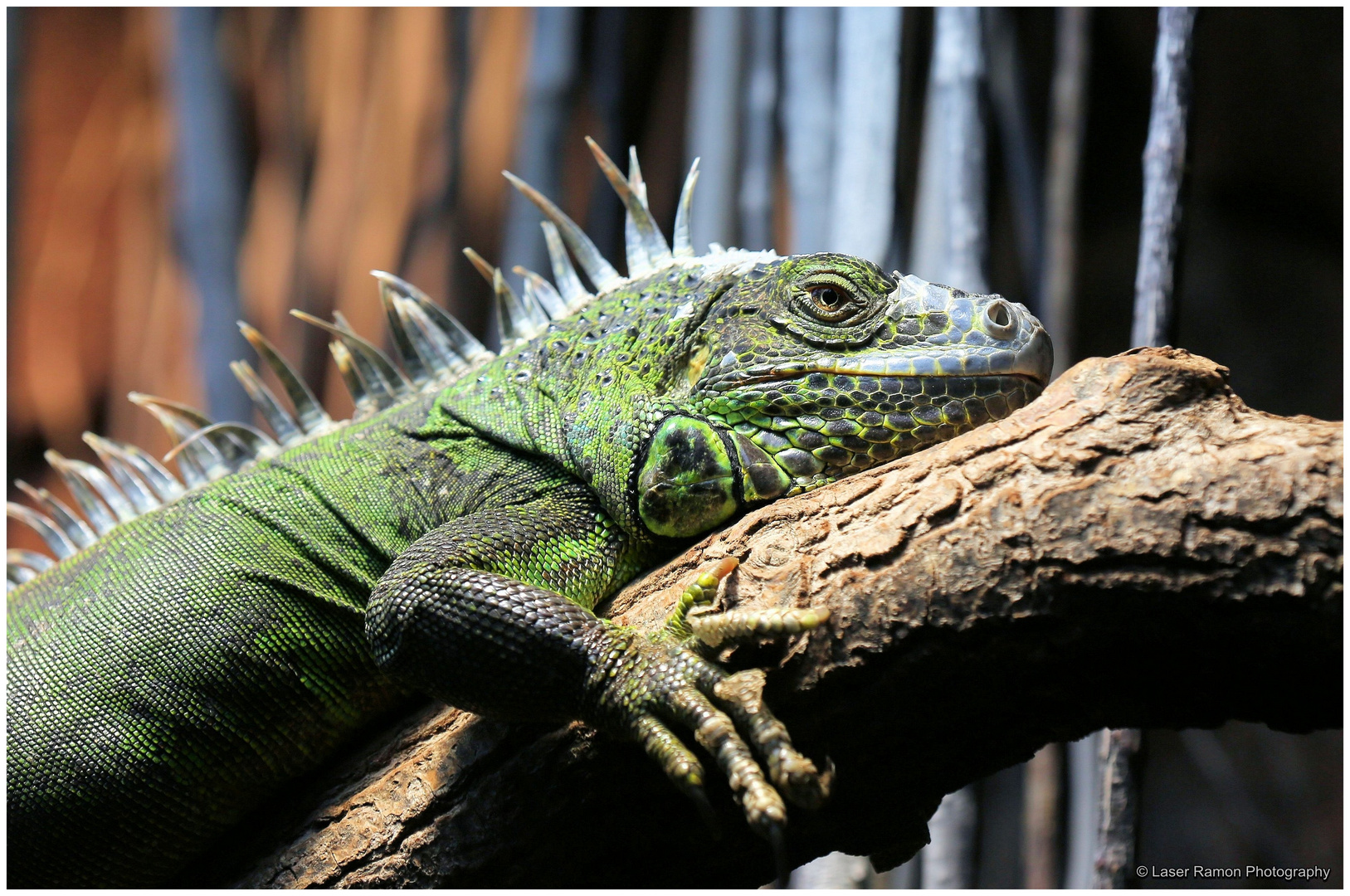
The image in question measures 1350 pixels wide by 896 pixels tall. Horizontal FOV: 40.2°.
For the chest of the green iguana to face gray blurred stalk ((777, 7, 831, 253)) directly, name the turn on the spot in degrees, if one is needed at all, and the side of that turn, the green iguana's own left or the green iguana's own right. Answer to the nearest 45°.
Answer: approximately 45° to the green iguana's own left

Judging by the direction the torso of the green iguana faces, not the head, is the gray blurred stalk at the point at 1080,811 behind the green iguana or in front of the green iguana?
in front

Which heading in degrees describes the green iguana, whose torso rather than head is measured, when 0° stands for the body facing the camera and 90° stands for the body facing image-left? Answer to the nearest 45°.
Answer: approximately 270°

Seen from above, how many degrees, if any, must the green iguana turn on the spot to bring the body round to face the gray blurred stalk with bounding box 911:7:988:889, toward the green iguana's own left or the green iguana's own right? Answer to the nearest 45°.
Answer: approximately 45° to the green iguana's own left

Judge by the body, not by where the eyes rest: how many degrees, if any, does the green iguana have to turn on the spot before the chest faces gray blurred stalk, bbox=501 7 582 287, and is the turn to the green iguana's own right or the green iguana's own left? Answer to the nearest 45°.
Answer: approximately 90° to the green iguana's own left

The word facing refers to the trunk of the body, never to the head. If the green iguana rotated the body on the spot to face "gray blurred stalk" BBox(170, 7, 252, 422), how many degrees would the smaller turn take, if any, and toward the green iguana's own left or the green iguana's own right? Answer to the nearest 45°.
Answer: approximately 90° to the green iguana's own left

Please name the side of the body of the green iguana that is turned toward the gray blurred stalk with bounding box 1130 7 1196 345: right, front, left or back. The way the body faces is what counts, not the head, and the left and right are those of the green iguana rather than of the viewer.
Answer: front
